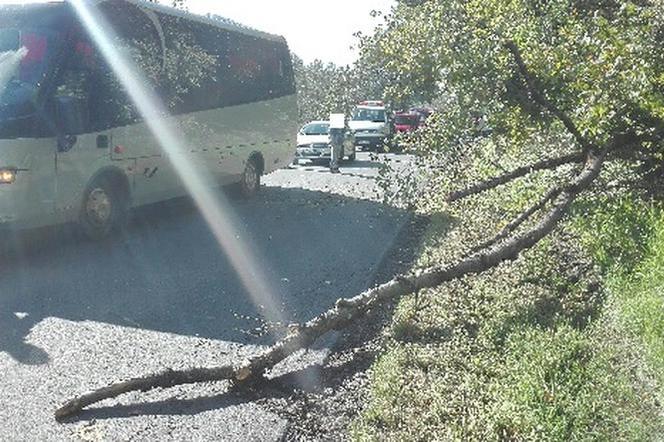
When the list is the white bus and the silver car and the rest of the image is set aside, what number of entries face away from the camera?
0

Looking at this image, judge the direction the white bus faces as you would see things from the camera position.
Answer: facing the viewer and to the left of the viewer

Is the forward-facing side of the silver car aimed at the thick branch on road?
yes

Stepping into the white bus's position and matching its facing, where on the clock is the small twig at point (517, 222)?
The small twig is roughly at 9 o'clock from the white bus.

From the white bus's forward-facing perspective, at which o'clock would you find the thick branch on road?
The thick branch on road is roughly at 10 o'clock from the white bus.

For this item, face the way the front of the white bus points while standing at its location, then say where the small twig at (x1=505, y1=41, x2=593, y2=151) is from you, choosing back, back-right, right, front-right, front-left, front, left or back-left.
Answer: left

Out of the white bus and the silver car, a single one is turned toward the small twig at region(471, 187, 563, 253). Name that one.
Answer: the silver car

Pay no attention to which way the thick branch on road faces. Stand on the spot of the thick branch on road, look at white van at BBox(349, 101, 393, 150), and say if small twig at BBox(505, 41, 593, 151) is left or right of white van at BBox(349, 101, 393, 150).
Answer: right

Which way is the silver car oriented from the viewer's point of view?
toward the camera

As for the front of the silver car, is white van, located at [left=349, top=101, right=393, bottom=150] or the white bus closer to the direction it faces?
the white bus

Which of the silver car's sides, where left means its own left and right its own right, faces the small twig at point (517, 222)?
front

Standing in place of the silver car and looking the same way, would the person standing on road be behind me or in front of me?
in front

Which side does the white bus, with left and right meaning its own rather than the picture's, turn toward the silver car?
back

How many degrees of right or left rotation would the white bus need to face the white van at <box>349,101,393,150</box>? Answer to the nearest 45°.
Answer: approximately 180°
